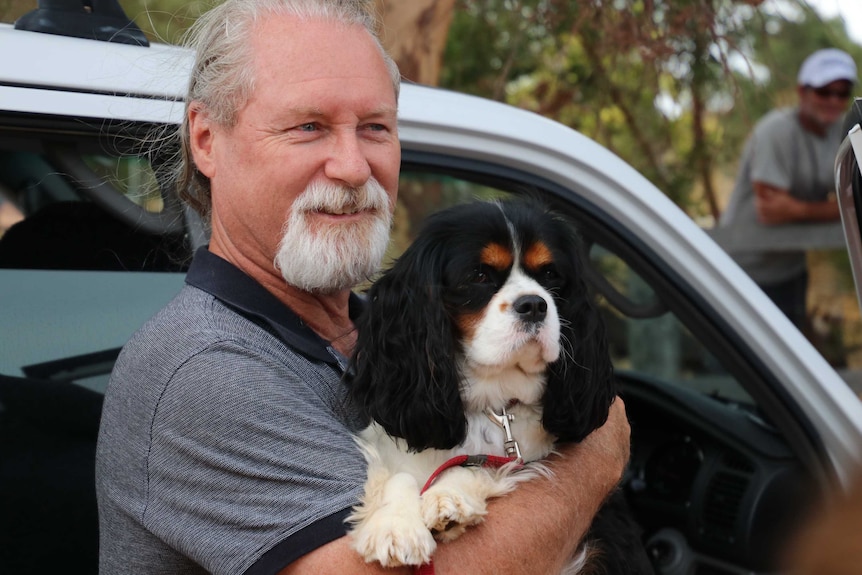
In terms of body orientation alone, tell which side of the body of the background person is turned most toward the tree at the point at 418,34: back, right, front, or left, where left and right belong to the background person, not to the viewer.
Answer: right

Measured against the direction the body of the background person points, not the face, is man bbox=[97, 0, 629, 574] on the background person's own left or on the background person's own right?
on the background person's own right

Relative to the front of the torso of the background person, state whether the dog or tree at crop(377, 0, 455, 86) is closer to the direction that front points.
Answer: the dog

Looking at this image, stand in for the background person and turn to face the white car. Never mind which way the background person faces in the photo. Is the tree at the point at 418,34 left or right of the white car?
right

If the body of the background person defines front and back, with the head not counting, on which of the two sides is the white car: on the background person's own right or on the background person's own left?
on the background person's own right

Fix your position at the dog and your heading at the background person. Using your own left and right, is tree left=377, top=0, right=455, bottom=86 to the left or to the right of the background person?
left

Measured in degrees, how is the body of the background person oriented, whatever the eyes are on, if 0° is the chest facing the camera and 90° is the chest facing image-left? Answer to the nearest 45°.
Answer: approximately 315°

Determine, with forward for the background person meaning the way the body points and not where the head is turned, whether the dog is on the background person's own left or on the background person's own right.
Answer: on the background person's own right
